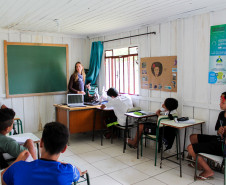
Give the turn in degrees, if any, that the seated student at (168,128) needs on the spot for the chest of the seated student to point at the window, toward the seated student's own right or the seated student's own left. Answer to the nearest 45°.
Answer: approximately 45° to the seated student's own right

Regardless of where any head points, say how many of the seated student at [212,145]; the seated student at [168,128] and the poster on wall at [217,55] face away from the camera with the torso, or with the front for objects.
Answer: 0

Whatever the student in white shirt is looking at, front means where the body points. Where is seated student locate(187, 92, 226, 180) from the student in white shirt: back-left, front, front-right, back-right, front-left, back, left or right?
back

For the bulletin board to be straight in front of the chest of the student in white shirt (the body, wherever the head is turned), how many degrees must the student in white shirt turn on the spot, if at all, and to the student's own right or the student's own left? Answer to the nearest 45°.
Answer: approximately 135° to the student's own right

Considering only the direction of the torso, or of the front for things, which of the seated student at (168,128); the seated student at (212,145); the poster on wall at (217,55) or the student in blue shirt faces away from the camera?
the student in blue shirt

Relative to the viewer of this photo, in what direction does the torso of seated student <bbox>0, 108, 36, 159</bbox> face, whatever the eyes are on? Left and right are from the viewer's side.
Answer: facing away from the viewer and to the right of the viewer

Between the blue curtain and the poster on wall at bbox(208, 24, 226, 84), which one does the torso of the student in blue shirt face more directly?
the blue curtain

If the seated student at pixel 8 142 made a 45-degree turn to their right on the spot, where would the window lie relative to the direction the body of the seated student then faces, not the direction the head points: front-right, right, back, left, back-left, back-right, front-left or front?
front-left

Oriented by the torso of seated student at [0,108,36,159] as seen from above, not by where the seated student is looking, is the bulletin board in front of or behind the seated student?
in front

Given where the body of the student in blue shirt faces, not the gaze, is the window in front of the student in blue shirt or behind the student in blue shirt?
in front

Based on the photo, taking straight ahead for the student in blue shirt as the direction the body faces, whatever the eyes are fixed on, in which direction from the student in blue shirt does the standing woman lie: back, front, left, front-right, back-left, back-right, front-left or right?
front

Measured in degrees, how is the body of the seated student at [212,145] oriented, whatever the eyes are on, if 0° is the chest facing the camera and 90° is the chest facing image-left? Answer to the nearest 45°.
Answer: approximately 90°

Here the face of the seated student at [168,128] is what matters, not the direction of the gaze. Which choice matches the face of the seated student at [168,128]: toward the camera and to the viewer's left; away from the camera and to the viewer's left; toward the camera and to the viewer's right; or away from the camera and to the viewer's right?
away from the camera and to the viewer's left

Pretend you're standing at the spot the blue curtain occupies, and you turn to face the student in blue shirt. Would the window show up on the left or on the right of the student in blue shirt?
left

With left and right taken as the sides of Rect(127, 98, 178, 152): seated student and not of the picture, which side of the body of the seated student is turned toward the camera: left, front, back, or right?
left

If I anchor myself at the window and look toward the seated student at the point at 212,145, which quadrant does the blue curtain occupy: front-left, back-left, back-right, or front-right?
back-right
